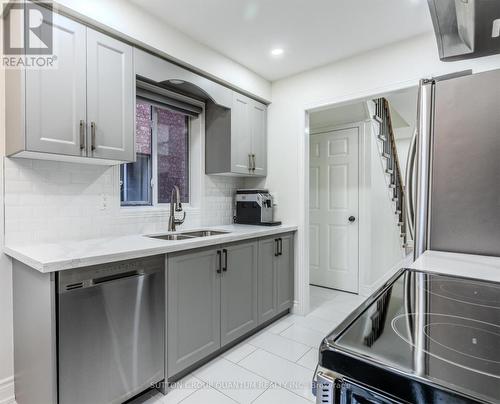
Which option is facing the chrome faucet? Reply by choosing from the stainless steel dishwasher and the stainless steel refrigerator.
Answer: the stainless steel refrigerator

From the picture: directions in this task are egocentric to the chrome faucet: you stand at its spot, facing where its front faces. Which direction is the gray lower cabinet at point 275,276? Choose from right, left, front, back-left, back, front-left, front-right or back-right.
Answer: front-left

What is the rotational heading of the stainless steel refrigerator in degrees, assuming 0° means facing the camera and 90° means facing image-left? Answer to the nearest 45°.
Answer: approximately 90°

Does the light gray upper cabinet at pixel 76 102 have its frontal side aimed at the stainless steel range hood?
yes

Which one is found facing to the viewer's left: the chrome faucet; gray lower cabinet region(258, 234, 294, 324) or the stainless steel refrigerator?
the stainless steel refrigerator

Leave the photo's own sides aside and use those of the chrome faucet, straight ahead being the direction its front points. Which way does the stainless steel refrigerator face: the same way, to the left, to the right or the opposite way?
the opposite way

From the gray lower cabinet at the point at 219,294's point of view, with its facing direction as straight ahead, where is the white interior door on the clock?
The white interior door is roughly at 9 o'clock from the gray lower cabinet.

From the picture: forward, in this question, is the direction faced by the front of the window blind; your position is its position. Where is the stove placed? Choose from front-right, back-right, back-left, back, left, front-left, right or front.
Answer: front-right

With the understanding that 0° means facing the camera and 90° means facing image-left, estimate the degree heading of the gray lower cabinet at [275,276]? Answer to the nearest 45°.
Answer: approximately 315°
